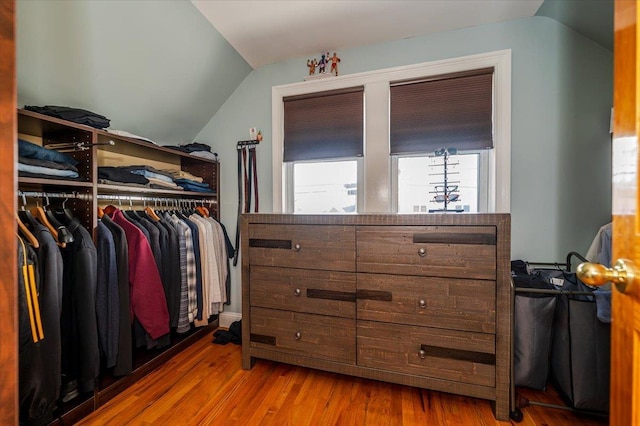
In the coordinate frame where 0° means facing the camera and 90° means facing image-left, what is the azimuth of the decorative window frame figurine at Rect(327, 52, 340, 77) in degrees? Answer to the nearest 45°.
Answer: approximately 0°

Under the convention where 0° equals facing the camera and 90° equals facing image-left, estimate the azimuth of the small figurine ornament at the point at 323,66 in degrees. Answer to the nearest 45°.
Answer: approximately 0°

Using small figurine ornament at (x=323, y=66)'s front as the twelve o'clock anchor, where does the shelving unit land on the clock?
The shelving unit is roughly at 2 o'clock from the small figurine ornament.

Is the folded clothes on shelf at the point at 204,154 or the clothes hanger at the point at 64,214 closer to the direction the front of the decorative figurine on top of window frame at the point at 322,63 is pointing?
the clothes hanger

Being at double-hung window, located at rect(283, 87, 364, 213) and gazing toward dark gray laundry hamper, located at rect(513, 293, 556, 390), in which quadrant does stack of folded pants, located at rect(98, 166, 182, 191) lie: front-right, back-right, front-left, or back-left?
back-right

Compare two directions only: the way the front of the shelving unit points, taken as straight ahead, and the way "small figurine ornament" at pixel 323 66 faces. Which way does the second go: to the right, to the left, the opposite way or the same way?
to the right

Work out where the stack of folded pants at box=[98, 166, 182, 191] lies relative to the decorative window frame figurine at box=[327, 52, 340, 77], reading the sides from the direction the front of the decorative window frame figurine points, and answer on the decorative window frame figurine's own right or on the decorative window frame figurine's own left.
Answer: on the decorative window frame figurine's own right
